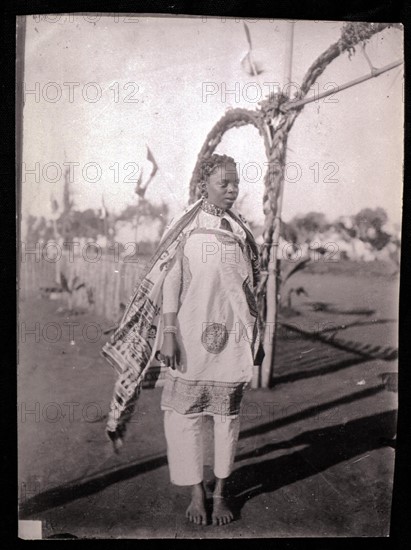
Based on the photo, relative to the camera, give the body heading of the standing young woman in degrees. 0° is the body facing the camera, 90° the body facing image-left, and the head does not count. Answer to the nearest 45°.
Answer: approximately 315°
